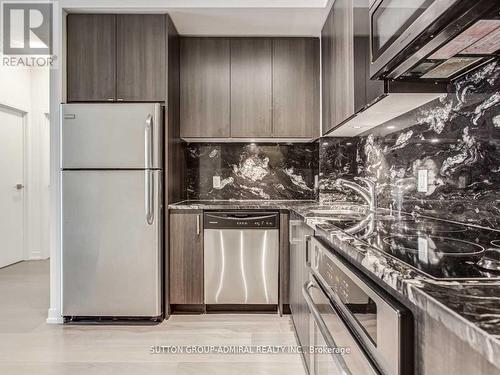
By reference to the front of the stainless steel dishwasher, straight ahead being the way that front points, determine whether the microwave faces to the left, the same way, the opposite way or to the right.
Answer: to the right

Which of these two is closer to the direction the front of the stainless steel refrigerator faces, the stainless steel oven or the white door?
the stainless steel oven

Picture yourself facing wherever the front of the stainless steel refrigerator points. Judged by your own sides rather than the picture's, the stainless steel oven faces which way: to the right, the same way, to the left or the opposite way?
to the right

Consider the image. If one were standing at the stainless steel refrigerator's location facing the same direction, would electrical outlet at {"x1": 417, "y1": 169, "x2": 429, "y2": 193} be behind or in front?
in front

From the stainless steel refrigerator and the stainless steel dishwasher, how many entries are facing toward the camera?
2

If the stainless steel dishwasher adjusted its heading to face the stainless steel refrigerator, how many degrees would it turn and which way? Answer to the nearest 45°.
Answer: approximately 90° to its right

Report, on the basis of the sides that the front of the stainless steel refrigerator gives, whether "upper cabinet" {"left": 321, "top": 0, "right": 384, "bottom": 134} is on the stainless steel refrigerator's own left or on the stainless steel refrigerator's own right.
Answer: on the stainless steel refrigerator's own left

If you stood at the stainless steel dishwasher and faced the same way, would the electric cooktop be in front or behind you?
in front

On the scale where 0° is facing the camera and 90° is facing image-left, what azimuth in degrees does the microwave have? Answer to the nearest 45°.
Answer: approximately 45°

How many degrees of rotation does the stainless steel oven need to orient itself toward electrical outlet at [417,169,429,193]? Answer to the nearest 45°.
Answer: approximately 135° to its right

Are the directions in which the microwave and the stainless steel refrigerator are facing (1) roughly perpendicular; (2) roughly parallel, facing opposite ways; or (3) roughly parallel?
roughly perpendicular

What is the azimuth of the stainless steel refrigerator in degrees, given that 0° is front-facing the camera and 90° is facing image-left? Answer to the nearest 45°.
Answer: approximately 0°

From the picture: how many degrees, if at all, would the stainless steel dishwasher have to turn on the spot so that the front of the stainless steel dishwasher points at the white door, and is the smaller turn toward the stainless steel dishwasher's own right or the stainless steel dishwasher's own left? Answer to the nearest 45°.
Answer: approximately 135° to the stainless steel dishwasher's own right

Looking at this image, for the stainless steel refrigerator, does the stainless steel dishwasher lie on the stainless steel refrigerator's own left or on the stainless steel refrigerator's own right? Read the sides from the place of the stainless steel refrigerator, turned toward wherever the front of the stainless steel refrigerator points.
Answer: on the stainless steel refrigerator's own left
